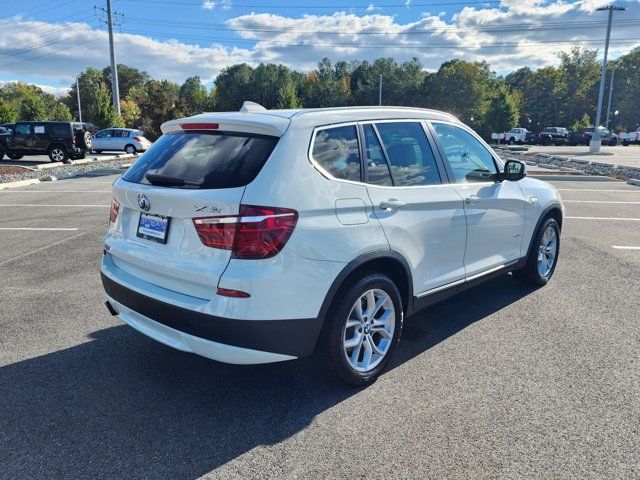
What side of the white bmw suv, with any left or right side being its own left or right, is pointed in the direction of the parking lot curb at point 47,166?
left

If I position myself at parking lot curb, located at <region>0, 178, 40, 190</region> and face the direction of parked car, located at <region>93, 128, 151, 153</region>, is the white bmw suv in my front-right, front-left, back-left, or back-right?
back-right

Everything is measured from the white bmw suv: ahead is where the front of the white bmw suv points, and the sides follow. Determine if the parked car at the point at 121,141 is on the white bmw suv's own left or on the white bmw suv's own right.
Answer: on the white bmw suv's own left

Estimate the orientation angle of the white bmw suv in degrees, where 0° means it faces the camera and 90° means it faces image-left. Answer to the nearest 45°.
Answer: approximately 225°

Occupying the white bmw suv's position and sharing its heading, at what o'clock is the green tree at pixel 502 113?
The green tree is roughly at 11 o'clock from the white bmw suv.

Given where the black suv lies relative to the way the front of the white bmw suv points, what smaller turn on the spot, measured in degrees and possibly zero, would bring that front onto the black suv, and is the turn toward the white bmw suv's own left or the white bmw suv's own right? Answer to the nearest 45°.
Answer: approximately 90° to the white bmw suv's own left

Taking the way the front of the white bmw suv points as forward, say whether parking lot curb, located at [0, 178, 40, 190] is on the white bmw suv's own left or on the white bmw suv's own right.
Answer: on the white bmw suv's own left
